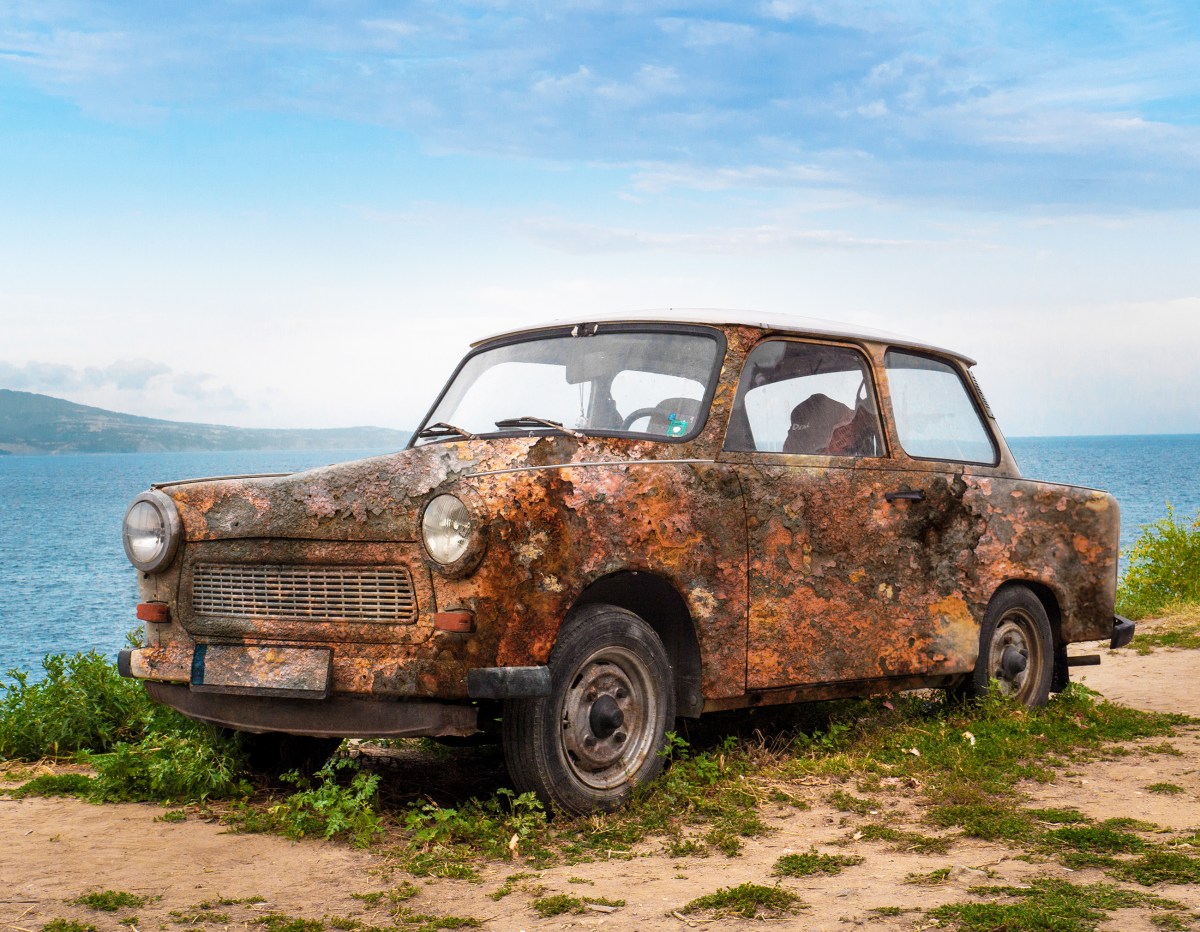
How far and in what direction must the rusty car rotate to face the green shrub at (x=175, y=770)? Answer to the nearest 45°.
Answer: approximately 45° to its right

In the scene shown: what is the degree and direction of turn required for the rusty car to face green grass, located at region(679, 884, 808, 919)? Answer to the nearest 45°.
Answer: approximately 45° to its left

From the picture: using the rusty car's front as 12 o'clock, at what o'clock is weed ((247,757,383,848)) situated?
The weed is roughly at 1 o'clock from the rusty car.

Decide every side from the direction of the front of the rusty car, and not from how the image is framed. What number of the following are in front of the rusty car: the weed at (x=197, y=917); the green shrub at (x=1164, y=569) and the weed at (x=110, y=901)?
2

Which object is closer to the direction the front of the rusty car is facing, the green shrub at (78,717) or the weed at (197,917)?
the weed

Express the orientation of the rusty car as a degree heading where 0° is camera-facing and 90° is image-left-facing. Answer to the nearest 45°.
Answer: approximately 45°

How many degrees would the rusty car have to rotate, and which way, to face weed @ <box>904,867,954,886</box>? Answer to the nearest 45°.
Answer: approximately 90° to its left

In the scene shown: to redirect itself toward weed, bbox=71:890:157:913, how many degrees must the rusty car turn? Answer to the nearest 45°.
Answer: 0° — it already faces it

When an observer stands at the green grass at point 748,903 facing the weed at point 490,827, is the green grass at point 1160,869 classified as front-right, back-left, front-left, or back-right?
back-right

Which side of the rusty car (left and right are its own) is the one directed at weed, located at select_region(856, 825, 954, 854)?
left

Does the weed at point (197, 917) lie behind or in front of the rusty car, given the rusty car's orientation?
in front

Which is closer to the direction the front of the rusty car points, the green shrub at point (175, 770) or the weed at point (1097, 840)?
the green shrub
